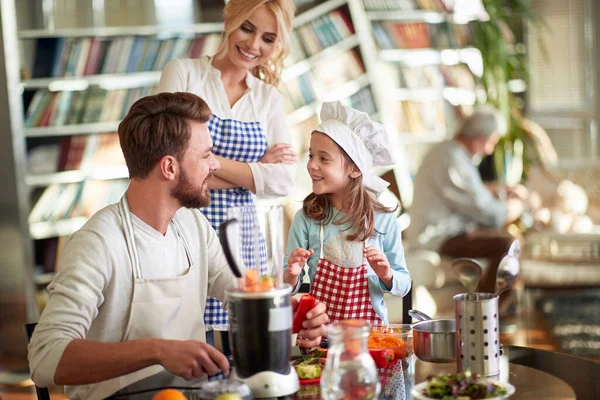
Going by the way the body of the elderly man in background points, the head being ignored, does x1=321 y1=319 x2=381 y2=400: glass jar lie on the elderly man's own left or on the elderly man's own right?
on the elderly man's own right

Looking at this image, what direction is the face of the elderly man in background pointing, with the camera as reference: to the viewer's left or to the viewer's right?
to the viewer's right

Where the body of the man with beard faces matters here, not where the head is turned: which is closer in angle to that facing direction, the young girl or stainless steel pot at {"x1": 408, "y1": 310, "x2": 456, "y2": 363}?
the stainless steel pot

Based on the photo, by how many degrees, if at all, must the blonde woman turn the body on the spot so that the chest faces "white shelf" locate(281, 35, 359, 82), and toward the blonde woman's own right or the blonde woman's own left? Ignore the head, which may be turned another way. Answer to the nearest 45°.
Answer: approximately 180°

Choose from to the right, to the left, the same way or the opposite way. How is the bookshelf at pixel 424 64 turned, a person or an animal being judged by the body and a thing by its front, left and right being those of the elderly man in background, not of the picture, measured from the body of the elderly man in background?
to the right

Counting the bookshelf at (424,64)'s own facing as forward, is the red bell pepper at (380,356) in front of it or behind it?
in front

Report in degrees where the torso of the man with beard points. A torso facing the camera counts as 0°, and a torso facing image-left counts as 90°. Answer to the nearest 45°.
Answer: approximately 315°

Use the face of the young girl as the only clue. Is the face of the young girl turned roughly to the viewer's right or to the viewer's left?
to the viewer's left

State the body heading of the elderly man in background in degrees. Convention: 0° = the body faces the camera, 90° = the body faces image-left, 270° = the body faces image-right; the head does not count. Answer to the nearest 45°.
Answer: approximately 270°

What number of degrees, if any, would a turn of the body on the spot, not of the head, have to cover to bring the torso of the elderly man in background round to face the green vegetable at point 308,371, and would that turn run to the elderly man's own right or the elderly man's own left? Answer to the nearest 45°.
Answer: approximately 90° to the elderly man's own right
